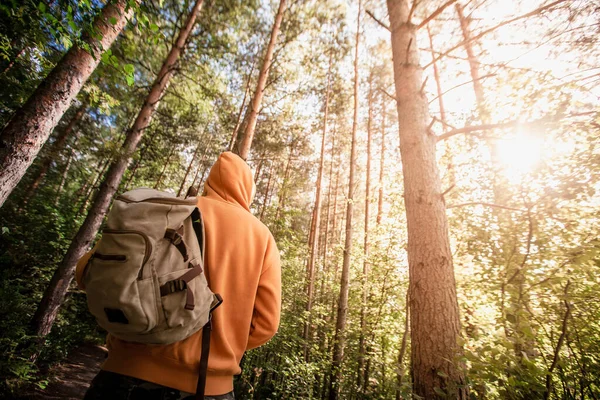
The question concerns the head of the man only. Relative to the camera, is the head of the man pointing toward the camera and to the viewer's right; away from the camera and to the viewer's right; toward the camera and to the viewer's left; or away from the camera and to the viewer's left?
away from the camera and to the viewer's right

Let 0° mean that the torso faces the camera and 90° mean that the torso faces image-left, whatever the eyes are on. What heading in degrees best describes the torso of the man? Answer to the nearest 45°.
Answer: approximately 225°

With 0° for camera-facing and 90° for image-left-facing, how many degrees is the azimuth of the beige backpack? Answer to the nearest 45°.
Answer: approximately 45°
